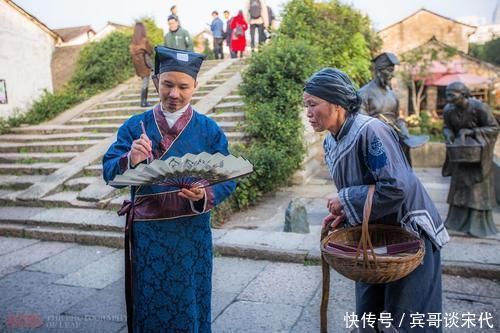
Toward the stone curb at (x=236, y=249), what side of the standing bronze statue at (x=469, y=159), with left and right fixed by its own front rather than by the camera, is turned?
front

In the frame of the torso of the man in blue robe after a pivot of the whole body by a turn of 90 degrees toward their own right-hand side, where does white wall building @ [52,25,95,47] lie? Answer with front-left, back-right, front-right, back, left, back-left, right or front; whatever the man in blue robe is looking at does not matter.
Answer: right

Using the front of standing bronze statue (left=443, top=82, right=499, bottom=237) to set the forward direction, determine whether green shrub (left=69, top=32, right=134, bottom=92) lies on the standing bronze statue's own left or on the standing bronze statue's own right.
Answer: on the standing bronze statue's own right

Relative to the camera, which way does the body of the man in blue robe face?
toward the camera

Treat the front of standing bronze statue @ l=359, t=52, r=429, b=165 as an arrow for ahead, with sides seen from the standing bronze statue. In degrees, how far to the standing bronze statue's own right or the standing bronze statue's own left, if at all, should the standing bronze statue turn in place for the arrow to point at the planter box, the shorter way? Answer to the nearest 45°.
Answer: approximately 135° to the standing bronze statue's own left

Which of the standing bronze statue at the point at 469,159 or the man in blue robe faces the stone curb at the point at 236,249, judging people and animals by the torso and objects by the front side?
the standing bronze statue

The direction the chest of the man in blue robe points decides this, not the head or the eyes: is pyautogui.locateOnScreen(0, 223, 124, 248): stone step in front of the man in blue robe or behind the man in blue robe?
behind

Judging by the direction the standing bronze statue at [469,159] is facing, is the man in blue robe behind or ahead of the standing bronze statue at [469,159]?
ahead

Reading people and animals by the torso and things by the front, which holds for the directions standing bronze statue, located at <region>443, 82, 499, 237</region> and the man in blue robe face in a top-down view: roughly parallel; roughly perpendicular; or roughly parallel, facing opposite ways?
roughly perpendicular

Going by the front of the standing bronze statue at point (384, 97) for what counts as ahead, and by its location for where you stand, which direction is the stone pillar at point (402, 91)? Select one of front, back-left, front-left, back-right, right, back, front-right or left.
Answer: back-left

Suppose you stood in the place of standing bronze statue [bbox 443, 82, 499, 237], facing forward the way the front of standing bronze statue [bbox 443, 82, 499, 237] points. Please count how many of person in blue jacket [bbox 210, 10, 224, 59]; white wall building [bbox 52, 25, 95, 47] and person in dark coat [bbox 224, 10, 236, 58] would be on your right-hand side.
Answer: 3

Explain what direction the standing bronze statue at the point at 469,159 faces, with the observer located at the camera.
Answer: facing the viewer and to the left of the viewer

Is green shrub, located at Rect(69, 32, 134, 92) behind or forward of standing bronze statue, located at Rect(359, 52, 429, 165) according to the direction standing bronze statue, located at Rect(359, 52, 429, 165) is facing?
behind

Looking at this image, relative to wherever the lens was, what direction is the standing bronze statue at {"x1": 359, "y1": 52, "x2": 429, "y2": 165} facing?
facing the viewer and to the right of the viewer

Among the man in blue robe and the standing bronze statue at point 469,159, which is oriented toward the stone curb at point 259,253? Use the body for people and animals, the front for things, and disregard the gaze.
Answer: the standing bronze statue
